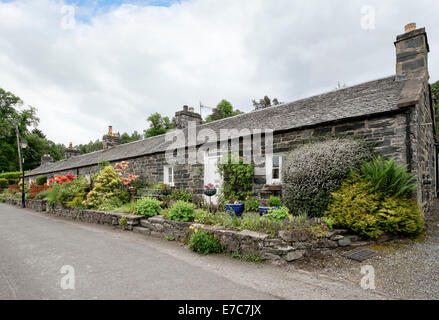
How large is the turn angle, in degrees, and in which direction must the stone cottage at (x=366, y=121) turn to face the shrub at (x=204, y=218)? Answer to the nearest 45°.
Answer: approximately 45° to its right

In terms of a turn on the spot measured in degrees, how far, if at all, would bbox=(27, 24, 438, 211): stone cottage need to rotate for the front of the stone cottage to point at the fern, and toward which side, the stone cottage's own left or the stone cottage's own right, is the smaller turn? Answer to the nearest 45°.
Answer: approximately 45° to the stone cottage's own left

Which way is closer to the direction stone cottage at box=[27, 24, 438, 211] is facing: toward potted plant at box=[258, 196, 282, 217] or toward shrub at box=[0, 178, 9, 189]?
the potted plant

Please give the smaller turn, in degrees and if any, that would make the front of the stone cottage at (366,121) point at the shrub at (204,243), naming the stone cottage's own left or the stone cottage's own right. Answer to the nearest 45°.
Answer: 0° — it already faces it

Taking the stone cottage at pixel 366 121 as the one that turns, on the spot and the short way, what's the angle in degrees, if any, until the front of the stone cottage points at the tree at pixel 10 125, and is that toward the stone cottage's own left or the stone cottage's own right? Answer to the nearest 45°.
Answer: approximately 90° to the stone cottage's own right

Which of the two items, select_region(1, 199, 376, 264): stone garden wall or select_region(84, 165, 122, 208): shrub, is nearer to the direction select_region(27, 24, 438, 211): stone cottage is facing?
the stone garden wall

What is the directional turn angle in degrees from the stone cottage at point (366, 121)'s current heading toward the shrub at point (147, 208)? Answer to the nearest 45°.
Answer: approximately 45° to its right

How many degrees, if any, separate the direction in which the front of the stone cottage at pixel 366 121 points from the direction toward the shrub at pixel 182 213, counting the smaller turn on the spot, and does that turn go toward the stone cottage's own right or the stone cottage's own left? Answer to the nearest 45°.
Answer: approximately 45° to the stone cottage's own right

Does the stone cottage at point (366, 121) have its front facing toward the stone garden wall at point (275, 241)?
yes

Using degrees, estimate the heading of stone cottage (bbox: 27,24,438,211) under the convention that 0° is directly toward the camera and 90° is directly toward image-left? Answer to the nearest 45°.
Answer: approximately 45°
